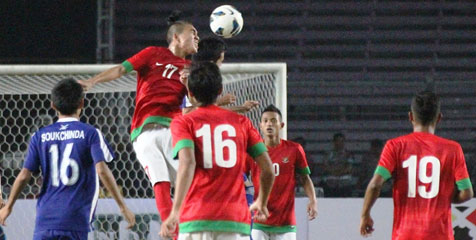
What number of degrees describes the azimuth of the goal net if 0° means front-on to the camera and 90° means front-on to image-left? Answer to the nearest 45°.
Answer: approximately 0°

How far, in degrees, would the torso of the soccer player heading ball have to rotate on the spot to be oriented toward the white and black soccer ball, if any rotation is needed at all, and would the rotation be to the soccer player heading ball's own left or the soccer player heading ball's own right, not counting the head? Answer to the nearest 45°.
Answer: approximately 90° to the soccer player heading ball's own left

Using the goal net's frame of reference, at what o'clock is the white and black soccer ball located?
The white and black soccer ball is roughly at 11 o'clock from the goal net.

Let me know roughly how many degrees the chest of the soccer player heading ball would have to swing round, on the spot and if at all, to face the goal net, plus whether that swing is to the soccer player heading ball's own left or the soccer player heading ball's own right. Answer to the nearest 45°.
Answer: approximately 135° to the soccer player heading ball's own left

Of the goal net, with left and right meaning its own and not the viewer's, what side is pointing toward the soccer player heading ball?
front

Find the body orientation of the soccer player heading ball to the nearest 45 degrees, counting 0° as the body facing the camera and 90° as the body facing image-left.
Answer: approximately 315°

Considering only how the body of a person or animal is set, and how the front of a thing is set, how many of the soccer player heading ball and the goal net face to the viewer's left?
0
